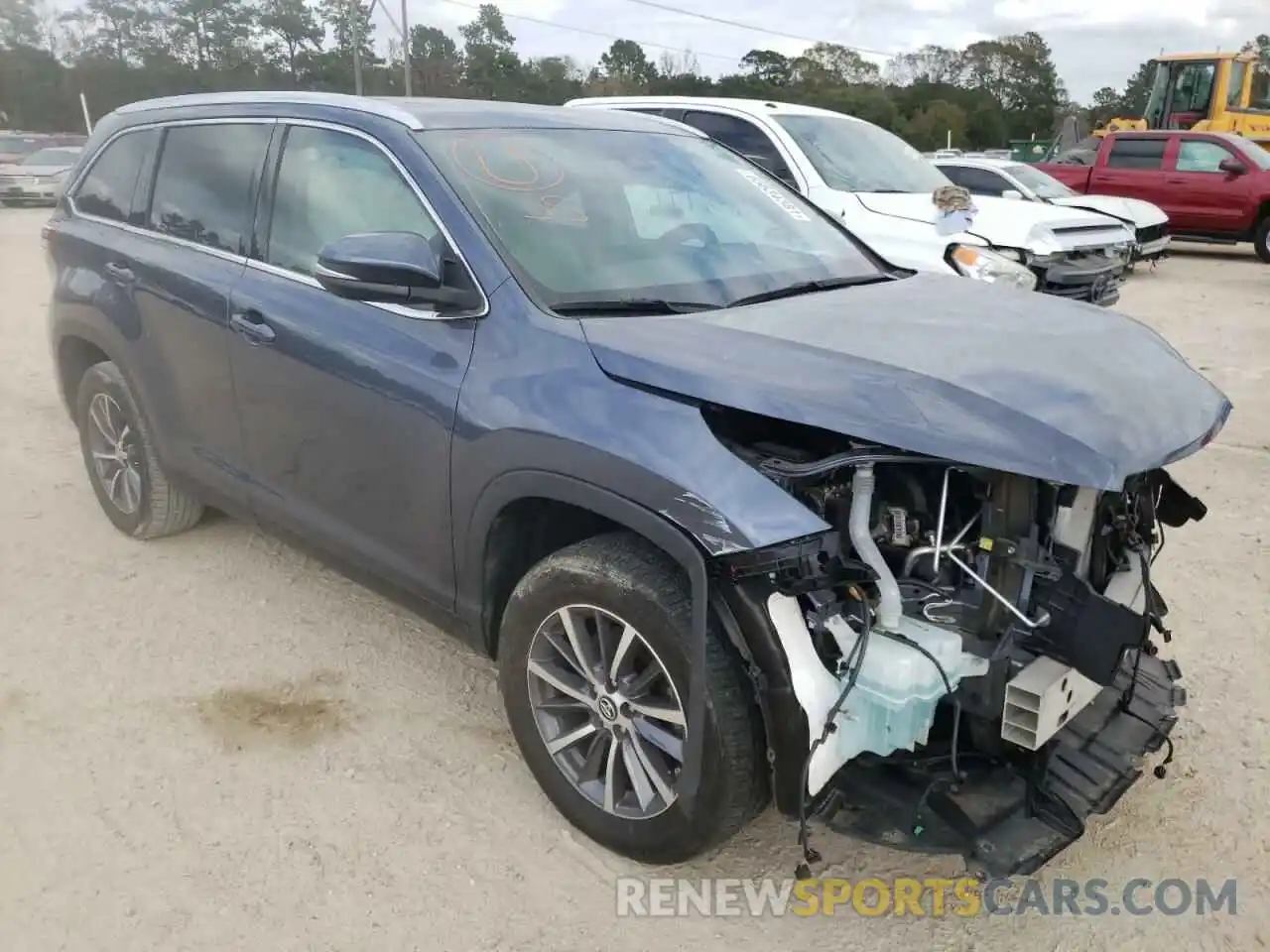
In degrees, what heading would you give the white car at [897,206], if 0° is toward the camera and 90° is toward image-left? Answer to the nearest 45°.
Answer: approximately 315°

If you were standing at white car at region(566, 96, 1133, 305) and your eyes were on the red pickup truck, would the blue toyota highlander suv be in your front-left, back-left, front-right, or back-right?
back-right

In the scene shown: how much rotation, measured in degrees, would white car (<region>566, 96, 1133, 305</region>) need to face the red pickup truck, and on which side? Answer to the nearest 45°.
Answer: approximately 90° to its left

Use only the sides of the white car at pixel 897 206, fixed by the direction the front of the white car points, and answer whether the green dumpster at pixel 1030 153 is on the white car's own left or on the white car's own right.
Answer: on the white car's own left

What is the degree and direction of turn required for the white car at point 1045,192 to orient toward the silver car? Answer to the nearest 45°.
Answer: approximately 135° to its right

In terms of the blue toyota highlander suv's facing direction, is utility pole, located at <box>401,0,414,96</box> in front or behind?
behind

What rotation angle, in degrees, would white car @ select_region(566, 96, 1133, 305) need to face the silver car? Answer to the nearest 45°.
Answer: approximately 180°

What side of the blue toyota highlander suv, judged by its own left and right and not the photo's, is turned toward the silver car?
back

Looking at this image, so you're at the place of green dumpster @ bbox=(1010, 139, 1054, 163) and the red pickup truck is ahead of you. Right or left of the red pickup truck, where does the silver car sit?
right

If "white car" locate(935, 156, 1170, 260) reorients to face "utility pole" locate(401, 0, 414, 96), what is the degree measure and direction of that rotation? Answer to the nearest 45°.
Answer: approximately 180°

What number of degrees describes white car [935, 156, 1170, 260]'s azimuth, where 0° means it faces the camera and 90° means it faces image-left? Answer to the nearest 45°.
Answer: approximately 315°
